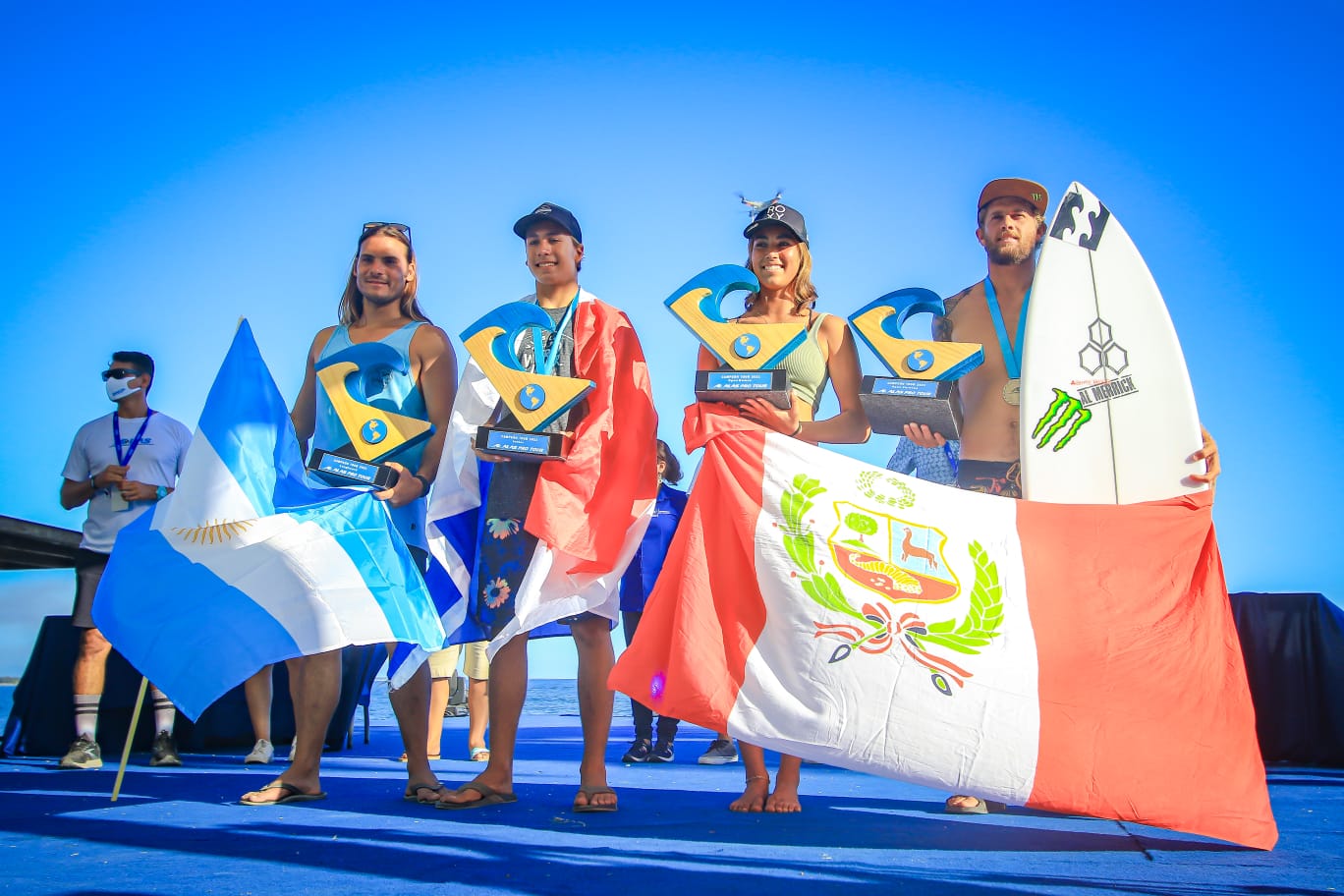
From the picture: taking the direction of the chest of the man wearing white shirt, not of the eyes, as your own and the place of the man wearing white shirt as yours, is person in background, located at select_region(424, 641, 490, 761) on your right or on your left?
on your left

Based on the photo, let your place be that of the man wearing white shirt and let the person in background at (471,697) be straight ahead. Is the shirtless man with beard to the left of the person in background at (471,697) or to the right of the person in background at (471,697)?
right

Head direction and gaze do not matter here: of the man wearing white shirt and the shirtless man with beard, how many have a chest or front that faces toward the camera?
2

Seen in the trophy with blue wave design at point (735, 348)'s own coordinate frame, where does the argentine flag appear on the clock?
The argentine flag is roughly at 3 o'clock from the trophy with blue wave design.

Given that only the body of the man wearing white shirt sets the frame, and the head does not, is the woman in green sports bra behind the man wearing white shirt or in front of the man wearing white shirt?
in front

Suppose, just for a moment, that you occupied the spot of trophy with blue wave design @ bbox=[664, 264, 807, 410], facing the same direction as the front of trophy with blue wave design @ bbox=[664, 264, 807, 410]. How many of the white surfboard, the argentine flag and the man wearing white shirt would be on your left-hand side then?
1

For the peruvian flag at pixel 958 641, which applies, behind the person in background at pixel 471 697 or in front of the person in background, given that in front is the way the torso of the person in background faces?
in front

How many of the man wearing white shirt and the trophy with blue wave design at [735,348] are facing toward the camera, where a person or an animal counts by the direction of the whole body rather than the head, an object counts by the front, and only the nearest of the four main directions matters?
2

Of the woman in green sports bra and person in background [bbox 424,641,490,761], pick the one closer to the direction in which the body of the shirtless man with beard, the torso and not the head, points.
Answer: the woman in green sports bra
